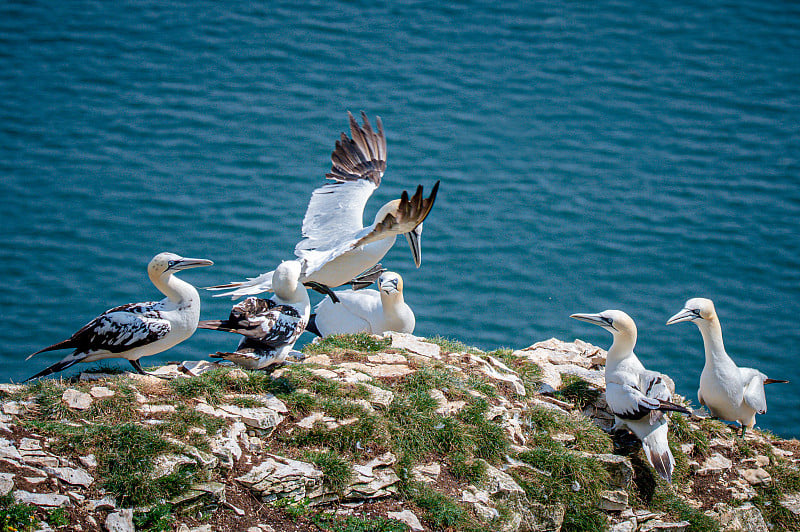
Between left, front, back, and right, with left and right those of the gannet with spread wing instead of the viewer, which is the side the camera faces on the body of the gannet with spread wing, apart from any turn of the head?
right

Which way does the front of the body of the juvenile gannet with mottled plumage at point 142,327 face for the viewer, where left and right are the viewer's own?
facing to the right of the viewer

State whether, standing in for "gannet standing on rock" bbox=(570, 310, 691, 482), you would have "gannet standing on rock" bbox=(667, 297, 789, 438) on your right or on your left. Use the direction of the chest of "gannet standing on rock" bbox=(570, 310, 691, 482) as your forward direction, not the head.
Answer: on your right

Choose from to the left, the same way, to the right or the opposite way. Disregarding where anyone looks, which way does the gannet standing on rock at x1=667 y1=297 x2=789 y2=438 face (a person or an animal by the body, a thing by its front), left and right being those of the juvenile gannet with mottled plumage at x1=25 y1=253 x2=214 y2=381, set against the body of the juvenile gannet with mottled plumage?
the opposite way

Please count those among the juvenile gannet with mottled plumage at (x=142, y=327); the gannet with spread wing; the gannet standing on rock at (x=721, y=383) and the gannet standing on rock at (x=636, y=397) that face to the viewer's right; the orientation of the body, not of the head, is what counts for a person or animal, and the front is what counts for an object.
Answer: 2

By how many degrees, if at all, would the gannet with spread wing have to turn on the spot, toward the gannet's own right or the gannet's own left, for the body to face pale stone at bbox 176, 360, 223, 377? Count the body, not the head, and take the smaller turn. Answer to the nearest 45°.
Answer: approximately 135° to the gannet's own right

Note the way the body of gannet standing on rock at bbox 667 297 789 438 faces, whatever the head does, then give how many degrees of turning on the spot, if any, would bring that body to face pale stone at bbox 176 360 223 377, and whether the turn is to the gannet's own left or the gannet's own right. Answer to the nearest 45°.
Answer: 0° — it already faces it

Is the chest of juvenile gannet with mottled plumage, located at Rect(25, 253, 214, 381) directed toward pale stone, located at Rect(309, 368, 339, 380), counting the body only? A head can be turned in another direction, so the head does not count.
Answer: yes

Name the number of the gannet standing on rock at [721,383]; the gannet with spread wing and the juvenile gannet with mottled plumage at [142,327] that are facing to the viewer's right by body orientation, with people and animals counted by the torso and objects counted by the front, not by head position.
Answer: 2

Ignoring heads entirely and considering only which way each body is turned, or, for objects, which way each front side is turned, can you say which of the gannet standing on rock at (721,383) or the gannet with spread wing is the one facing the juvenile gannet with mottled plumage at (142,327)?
the gannet standing on rock

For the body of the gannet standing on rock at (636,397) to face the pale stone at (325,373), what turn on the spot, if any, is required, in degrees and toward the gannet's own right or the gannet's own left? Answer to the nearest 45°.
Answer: approximately 45° to the gannet's own left

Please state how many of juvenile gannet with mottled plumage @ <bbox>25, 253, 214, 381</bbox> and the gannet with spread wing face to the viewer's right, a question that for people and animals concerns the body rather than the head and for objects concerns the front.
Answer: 2

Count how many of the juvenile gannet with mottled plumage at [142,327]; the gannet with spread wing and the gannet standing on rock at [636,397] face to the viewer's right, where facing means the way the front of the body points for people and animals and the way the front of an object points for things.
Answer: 2

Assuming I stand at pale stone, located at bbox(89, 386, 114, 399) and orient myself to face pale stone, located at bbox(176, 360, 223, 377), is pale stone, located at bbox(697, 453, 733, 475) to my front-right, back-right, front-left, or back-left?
front-right

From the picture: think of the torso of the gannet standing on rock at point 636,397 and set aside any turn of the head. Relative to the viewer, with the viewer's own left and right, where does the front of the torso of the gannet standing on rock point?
facing away from the viewer and to the left of the viewer
